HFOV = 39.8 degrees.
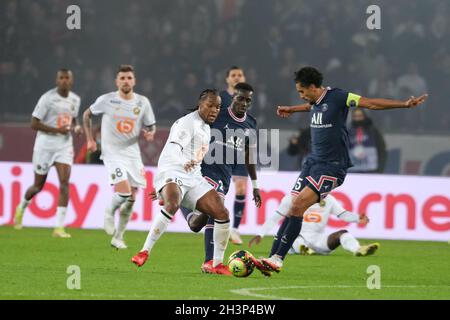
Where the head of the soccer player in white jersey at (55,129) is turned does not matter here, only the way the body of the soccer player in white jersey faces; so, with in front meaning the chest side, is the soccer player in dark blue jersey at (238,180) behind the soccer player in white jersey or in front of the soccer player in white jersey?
in front

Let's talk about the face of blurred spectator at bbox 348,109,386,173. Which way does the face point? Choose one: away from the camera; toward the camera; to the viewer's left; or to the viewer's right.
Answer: toward the camera

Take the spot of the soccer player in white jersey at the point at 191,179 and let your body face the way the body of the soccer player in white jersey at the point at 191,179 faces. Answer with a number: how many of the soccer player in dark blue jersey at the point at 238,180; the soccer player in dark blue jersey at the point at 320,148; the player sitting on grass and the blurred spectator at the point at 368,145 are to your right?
0

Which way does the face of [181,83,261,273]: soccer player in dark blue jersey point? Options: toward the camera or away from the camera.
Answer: toward the camera

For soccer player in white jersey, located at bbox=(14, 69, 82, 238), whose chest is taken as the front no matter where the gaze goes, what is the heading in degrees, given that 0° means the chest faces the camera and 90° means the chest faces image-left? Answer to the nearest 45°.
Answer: approximately 315°

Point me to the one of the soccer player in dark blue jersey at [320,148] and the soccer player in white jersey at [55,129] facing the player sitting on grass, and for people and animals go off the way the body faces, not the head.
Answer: the soccer player in white jersey

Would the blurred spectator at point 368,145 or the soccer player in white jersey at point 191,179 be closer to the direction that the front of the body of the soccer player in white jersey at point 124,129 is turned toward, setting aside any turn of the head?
the soccer player in white jersey

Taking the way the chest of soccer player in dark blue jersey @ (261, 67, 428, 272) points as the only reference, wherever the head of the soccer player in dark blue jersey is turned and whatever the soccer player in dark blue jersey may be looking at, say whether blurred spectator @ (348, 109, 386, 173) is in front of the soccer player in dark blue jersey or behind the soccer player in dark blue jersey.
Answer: behind

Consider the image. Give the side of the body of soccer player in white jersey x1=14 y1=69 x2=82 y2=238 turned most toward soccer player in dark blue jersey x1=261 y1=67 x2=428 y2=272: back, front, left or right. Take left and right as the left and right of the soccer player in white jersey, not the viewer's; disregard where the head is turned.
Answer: front

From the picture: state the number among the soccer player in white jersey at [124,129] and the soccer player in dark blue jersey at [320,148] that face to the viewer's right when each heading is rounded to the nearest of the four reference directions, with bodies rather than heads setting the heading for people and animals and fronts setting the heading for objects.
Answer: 0

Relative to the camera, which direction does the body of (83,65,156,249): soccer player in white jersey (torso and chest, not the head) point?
toward the camera

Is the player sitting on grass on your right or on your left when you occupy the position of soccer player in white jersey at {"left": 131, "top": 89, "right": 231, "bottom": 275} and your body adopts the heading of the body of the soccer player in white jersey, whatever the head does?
on your left

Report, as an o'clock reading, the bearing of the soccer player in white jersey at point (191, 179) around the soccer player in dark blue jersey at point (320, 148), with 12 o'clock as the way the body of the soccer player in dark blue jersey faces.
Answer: The soccer player in white jersey is roughly at 1 o'clock from the soccer player in dark blue jersey.

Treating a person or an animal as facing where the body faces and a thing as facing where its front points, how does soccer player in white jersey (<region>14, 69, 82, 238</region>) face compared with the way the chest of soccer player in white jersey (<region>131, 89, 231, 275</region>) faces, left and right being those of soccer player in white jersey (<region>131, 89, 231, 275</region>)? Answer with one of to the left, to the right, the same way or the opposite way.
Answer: the same way

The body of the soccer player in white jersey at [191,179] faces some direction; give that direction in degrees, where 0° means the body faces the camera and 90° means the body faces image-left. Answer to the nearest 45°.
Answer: approximately 315°

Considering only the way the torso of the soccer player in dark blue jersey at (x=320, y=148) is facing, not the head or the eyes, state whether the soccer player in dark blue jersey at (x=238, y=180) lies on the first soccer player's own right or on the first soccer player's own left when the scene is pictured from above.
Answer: on the first soccer player's own right

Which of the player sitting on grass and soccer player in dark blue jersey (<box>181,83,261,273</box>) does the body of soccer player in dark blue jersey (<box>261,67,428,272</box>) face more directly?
the soccer player in dark blue jersey
